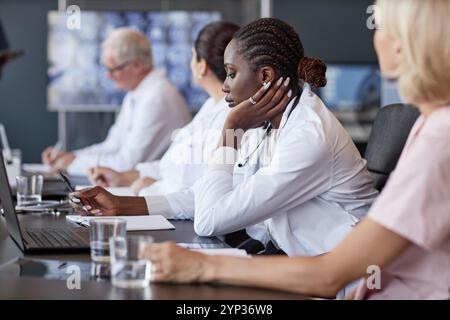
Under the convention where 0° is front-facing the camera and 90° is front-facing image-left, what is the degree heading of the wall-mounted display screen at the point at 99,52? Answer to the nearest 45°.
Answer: approximately 0°

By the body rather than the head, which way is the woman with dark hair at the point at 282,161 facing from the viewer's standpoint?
to the viewer's left

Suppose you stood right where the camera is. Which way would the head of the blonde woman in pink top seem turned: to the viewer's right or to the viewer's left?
to the viewer's left

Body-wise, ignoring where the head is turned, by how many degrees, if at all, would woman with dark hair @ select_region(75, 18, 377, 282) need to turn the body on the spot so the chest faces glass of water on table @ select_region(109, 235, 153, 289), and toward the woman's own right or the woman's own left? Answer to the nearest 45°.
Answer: approximately 45° to the woman's own left

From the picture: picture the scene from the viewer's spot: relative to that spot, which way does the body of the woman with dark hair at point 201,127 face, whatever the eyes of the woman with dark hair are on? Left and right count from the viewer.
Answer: facing to the left of the viewer

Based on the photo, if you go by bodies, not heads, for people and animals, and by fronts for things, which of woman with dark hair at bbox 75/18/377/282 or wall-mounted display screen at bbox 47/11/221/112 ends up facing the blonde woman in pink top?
the wall-mounted display screen

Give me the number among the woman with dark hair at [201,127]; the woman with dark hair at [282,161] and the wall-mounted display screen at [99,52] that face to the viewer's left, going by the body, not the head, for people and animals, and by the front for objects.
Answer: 2

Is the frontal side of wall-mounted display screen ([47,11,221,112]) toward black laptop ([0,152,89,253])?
yes

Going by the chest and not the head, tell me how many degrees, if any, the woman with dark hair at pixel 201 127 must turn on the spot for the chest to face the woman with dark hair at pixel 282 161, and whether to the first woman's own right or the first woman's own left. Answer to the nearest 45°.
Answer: approximately 90° to the first woman's own left
